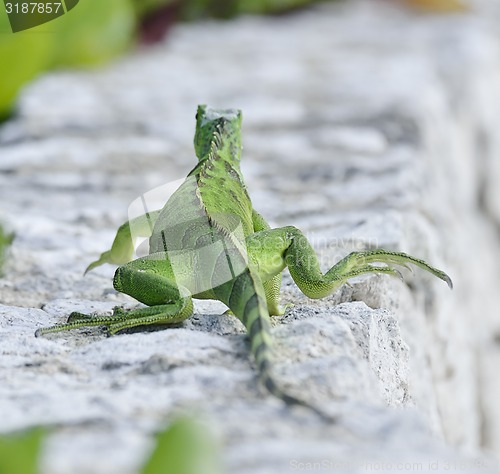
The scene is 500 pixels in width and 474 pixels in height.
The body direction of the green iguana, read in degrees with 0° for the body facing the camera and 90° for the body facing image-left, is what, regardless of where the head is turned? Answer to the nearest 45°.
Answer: approximately 180°
